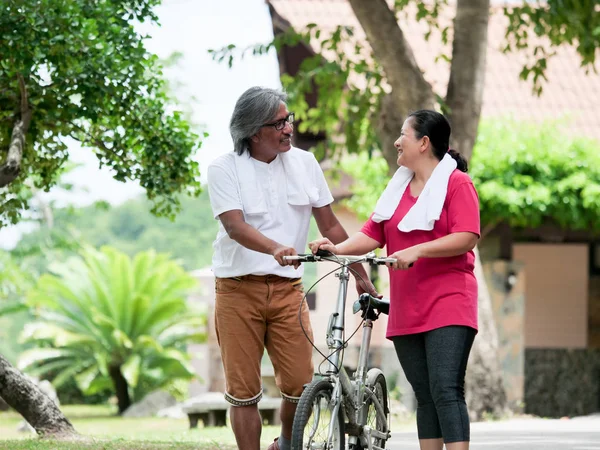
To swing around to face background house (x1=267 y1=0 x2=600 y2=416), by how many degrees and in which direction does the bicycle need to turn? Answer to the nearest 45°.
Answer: approximately 135° to its right

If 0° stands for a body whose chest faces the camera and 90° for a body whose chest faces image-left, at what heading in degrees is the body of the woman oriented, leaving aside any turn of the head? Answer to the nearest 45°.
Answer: approximately 45°

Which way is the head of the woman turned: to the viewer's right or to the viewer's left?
to the viewer's left

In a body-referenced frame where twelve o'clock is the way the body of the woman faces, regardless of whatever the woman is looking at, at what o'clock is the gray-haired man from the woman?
The gray-haired man is roughly at 2 o'clock from the woman.

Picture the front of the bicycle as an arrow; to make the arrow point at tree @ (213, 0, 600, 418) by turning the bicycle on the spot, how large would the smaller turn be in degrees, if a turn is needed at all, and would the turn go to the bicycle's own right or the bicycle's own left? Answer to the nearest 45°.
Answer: approximately 135° to the bicycle's own right

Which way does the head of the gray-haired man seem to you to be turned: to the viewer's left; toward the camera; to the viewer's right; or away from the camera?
to the viewer's right

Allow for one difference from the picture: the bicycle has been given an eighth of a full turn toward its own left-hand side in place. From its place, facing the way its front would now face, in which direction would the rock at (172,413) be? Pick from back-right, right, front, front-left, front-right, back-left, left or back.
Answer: back

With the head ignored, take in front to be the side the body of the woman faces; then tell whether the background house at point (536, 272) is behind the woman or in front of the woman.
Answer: behind

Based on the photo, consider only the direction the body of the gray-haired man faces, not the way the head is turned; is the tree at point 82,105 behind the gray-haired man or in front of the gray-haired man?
behind

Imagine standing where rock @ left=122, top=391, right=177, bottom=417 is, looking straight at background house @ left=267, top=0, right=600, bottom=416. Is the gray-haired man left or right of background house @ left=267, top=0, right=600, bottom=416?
right

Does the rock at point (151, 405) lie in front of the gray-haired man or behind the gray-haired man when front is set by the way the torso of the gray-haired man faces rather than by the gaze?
behind

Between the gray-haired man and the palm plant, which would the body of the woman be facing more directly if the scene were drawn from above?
the gray-haired man

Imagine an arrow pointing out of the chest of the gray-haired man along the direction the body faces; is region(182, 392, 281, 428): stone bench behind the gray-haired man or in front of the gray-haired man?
behind

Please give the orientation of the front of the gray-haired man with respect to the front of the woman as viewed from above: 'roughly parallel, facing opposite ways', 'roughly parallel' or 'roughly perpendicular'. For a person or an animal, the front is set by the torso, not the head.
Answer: roughly perpendicular
